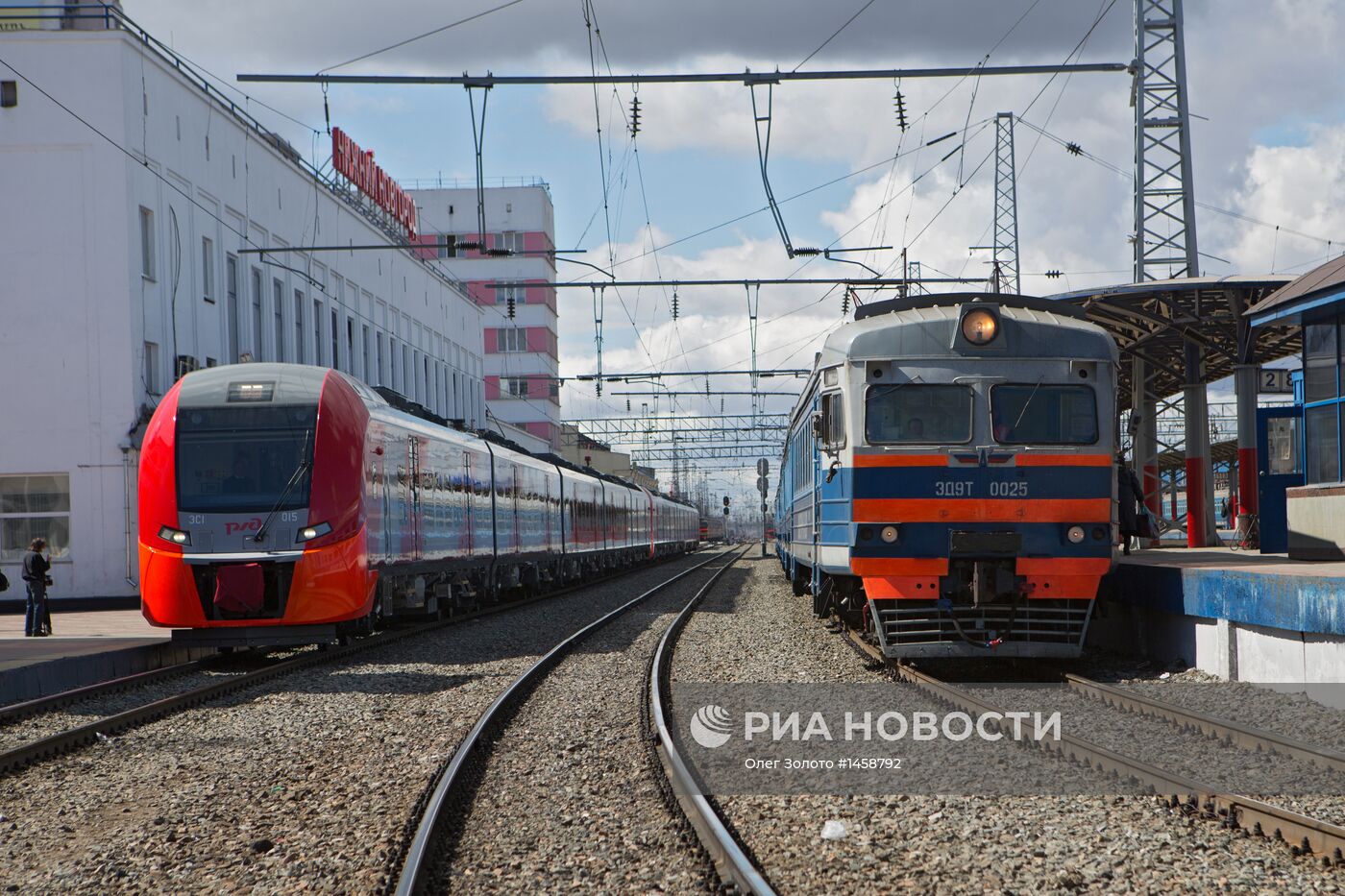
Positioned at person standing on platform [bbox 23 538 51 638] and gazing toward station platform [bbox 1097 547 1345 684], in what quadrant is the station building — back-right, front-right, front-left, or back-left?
back-left

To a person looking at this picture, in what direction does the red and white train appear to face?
facing the viewer and to the left of the viewer

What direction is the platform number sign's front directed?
toward the camera

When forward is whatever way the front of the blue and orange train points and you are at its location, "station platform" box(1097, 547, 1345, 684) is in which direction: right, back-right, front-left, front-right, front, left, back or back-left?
left

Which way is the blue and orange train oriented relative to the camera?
toward the camera

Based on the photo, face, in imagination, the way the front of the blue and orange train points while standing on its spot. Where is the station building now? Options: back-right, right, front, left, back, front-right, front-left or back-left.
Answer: back-right

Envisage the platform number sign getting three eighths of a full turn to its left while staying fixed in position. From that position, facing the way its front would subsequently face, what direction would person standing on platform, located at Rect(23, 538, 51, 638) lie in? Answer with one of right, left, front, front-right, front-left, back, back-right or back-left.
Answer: back

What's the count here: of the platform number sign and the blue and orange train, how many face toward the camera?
2

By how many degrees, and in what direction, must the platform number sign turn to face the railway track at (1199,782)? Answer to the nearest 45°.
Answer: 0° — it already faces it
